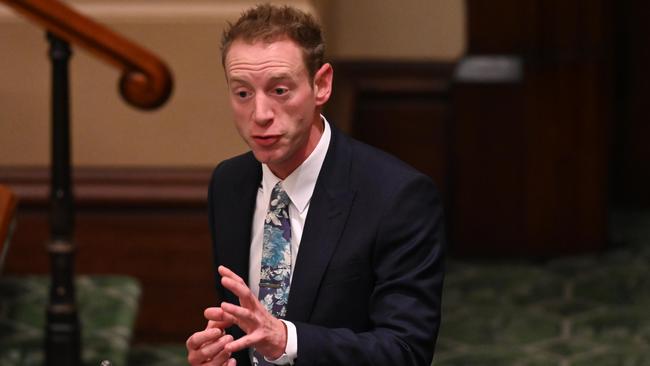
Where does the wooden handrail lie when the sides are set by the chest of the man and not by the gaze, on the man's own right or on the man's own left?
on the man's own right

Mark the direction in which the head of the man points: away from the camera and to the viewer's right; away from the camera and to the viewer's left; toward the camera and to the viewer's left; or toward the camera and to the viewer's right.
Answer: toward the camera and to the viewer's left

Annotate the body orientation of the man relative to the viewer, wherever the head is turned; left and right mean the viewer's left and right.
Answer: facing the viewer and to the left of the viewer

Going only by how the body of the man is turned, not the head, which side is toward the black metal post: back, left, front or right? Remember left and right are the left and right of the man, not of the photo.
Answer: right
